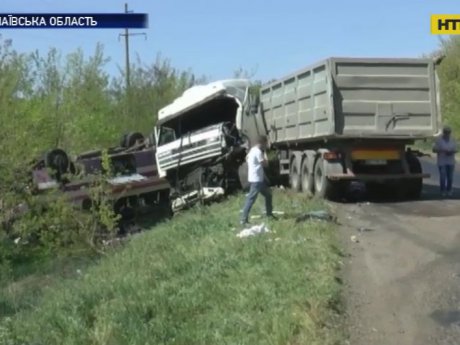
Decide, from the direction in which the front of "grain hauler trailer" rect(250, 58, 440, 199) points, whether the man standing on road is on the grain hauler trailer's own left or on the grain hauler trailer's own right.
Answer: on the grain hauler trailer's own right

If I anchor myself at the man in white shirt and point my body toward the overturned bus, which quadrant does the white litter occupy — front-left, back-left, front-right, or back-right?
back-left

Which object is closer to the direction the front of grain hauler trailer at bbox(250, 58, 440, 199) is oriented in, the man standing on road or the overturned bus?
the overturned bus

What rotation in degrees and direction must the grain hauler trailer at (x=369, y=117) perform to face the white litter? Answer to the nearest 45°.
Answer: approximately 90° to its left

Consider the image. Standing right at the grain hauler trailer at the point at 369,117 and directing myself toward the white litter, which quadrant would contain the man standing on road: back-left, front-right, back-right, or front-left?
back-left

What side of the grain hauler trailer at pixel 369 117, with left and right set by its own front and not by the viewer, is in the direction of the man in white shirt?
left

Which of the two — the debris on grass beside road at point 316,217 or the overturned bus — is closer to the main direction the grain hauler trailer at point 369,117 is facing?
the overturned bus

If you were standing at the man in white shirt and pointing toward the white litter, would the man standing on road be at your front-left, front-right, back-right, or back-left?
back-left

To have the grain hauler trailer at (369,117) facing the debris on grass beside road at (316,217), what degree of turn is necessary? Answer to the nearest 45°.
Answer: approximately 135° to its left

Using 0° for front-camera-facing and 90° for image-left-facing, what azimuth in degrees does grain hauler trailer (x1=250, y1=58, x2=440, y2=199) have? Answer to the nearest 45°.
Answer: approximately 135°
